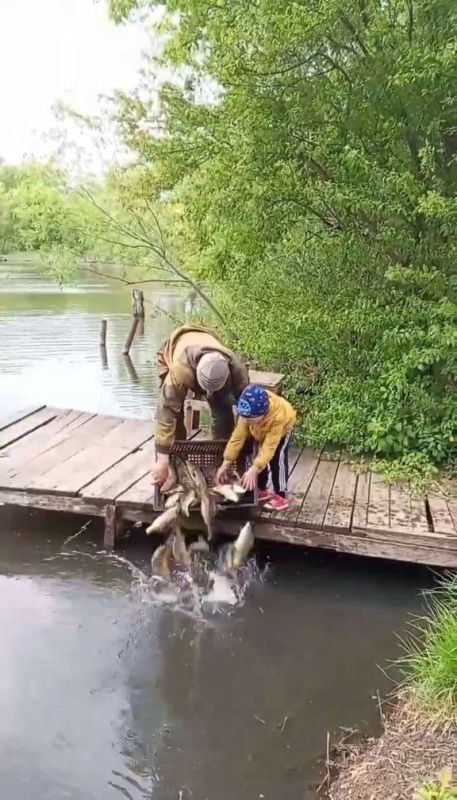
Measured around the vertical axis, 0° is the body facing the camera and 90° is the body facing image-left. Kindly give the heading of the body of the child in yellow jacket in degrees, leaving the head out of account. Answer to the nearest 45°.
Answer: approximately 45°

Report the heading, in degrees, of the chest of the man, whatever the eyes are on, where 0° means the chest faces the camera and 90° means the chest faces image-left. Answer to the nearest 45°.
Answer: approximately 0°
